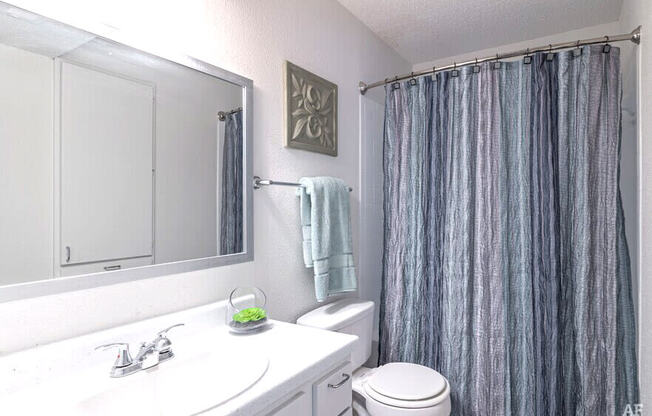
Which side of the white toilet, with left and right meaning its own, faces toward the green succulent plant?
right

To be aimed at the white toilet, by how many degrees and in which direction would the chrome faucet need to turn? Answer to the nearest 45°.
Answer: approximately 45° to its left

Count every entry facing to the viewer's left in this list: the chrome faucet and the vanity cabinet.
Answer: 0

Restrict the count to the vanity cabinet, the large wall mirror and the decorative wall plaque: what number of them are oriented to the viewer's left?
0

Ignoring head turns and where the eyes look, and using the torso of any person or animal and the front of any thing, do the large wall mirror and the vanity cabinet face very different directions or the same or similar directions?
same or similar directions

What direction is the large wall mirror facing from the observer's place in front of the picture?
facing the viewer and to the right of the viewer

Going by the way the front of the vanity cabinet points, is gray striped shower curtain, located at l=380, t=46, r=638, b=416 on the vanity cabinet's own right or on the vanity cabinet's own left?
on the vanity cabinet's own left

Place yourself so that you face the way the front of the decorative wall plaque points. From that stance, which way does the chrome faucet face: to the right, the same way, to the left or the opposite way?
the same way

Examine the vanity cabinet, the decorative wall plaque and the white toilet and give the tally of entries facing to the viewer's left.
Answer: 0

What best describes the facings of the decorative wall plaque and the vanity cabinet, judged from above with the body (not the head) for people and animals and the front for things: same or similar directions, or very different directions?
same or similar directions

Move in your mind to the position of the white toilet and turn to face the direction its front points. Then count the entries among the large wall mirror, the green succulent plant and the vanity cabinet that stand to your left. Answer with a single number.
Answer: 0
